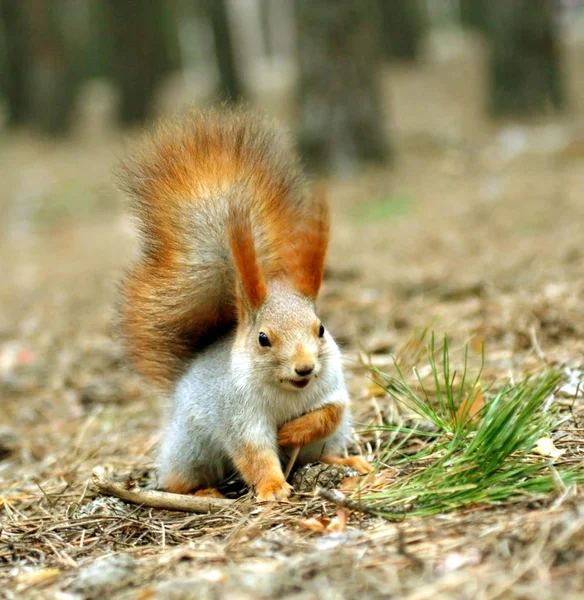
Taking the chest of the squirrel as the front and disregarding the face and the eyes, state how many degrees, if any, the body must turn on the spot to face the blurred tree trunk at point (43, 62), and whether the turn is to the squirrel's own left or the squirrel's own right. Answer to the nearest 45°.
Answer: approximately 135° to the squirrel's own left

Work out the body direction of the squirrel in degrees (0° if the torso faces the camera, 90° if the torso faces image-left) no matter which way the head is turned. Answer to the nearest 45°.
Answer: approximately 315°

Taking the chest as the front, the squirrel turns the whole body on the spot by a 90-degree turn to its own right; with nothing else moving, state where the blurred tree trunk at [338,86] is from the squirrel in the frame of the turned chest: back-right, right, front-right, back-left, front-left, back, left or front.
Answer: back-right

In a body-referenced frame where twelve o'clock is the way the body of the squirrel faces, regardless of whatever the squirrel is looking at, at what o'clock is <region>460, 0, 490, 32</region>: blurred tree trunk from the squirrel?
The blurred tree trunk is roughly at 8 o'clock from the squirrel.
